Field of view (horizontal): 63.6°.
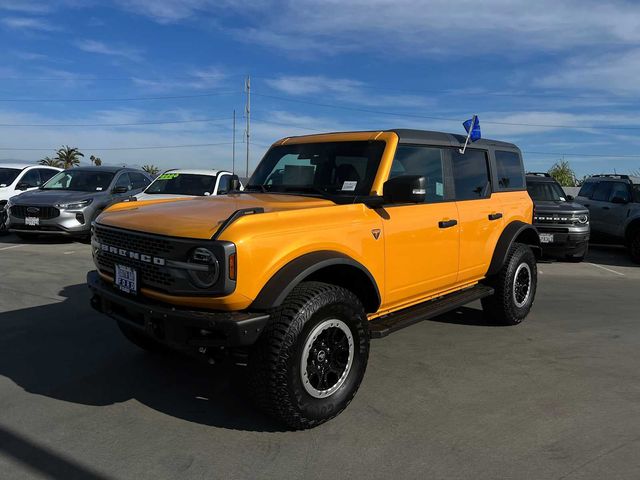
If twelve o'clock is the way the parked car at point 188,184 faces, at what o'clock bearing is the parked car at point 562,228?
the parked car at point 562,228 is roughly at 8 o'clock from the parked car at point 188,184.

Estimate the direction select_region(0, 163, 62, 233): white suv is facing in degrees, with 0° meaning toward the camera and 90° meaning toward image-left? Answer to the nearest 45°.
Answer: approximately 45°

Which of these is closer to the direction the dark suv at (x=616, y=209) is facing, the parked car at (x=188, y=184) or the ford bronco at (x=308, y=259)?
the ford bronco

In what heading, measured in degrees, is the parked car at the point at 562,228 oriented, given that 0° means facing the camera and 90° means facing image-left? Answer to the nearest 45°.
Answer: approximately 315°

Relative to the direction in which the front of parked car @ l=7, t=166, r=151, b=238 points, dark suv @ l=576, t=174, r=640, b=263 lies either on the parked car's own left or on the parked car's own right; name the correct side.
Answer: on the parked car's own left

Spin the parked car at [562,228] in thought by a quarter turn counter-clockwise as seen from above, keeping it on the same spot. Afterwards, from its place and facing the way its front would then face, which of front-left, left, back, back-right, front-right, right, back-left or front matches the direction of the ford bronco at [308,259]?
back-right

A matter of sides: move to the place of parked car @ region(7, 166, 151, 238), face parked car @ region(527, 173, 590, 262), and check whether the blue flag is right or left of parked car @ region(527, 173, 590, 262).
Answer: right

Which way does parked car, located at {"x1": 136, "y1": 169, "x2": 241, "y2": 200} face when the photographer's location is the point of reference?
facing the viewer and to the left of the viewer

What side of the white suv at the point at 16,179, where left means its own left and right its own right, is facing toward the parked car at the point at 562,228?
left

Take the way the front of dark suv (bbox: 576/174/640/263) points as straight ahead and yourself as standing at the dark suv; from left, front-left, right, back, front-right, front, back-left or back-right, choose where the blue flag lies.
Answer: front-right

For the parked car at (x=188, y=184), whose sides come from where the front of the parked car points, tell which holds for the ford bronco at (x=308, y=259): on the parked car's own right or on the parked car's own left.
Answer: on the parked car's own left

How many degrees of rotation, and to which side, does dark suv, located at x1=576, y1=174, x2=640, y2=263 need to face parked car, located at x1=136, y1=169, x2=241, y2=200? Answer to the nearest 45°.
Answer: approximately 90° to its right

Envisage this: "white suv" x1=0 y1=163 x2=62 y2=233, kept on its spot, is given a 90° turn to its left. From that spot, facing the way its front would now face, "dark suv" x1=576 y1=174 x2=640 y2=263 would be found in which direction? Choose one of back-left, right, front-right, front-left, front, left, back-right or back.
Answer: front
